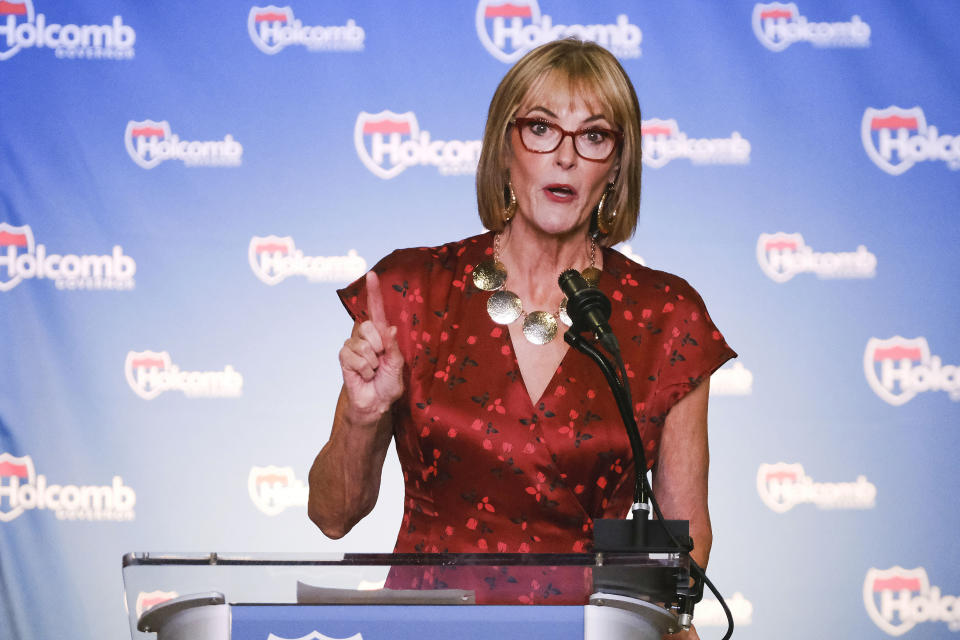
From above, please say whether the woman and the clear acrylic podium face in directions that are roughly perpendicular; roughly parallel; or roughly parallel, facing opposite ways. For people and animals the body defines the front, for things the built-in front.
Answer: roughly parallel

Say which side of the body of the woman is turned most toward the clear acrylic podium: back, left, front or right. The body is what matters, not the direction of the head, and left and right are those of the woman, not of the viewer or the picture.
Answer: front

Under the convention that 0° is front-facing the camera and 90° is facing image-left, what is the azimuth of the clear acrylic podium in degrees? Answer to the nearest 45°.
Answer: approximately 0°

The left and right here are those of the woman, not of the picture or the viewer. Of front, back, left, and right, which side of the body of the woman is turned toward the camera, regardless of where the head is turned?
front

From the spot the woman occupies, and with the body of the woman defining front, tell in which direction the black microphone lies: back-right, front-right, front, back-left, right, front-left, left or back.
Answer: front

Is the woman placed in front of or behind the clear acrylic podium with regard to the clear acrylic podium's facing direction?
behind
